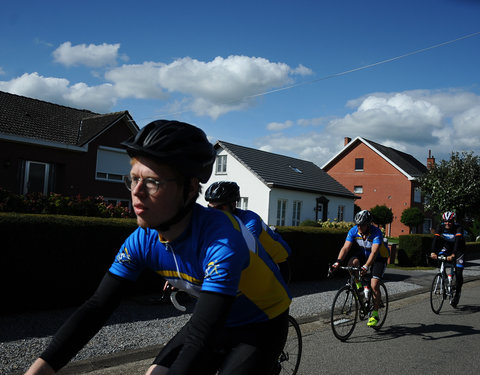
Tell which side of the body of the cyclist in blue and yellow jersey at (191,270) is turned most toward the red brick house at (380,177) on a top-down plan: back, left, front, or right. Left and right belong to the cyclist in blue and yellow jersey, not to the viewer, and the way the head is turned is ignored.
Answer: back

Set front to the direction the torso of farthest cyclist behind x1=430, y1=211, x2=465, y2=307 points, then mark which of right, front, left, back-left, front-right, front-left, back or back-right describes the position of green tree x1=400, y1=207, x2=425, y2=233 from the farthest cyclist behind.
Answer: back-right

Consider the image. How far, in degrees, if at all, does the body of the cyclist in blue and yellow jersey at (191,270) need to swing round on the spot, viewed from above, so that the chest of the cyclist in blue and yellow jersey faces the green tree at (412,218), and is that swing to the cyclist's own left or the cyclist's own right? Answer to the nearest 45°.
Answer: approximately 180°

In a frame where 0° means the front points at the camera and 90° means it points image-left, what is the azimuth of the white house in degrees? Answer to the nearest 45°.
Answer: approximately 315°

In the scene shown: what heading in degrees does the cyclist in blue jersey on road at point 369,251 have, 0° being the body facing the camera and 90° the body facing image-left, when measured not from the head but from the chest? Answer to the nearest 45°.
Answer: approximately 45°

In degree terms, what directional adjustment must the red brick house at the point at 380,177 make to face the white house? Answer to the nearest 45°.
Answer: approximately 90° to its right

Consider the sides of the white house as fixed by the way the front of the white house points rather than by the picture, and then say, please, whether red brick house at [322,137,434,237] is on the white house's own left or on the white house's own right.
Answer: on the white house's own left

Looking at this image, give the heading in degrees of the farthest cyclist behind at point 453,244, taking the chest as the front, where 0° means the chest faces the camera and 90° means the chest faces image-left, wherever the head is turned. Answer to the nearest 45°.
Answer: approximately 45°

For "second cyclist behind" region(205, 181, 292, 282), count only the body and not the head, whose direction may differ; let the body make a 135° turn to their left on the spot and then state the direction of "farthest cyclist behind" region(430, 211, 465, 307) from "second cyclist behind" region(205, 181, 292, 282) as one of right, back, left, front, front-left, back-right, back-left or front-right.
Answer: left

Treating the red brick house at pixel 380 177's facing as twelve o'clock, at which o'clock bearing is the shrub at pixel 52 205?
The shrub is roughly at 2 o'clock from the red brick house.
